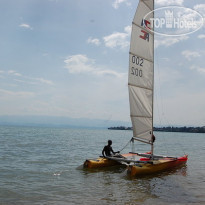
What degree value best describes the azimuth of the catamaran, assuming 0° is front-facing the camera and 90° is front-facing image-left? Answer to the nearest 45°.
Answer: approximately 225°
